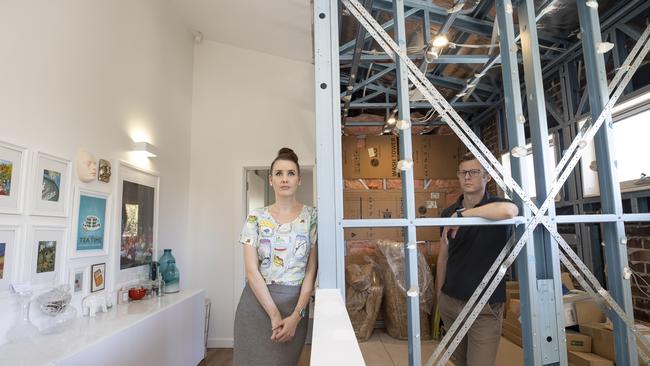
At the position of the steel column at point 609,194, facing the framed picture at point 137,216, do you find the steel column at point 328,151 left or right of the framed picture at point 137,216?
left

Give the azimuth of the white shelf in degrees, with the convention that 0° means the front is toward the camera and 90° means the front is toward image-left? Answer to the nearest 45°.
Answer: approximately 315°

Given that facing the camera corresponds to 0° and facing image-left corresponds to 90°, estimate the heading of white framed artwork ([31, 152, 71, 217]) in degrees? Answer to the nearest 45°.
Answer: approximately 315°

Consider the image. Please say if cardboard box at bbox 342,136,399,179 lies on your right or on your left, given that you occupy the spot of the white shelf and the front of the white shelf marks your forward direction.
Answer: on your left
